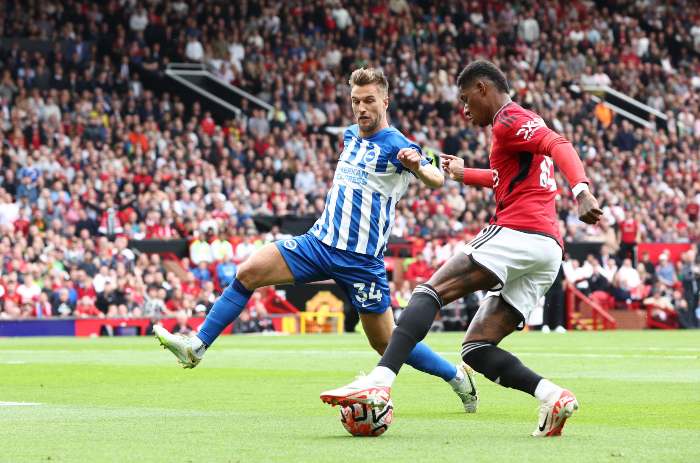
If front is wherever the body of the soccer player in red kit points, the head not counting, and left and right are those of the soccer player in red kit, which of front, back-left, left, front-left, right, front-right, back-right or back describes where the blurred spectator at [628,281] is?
right

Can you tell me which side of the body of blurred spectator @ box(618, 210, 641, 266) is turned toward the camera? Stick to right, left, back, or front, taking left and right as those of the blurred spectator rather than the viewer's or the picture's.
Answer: front

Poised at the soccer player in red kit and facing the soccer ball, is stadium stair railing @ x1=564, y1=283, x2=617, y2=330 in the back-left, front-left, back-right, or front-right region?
back-right

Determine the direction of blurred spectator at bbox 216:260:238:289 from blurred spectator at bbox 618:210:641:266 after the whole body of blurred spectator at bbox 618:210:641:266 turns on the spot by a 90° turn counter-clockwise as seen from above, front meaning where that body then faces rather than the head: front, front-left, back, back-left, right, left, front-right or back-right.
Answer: back-right

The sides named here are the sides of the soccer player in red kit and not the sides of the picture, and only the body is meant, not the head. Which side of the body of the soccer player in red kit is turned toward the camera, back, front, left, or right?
left

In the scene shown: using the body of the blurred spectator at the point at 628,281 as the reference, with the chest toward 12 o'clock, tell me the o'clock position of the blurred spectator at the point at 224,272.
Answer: the blurred spectator at the point at 224,272 is roughly at 2 o'clock from the blurred spectator at the point at 628,281.

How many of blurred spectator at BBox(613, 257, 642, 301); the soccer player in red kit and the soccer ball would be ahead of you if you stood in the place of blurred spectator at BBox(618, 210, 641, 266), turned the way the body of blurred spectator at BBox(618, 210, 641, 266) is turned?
3

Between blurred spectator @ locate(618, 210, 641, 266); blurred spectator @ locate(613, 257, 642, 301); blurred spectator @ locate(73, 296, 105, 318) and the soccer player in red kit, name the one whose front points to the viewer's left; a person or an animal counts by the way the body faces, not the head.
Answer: the soccer player in red kit

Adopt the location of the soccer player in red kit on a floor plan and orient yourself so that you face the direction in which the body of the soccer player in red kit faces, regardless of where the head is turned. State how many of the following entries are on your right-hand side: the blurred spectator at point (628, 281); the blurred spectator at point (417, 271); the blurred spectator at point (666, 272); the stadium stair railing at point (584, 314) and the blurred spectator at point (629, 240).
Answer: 5

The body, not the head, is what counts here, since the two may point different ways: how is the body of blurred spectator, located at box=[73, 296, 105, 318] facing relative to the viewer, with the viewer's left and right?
facing the viewer

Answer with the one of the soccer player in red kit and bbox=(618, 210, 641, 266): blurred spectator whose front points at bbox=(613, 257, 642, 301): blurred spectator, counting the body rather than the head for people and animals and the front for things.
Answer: bbox=(618, 210, 641, 266): blurred spectator

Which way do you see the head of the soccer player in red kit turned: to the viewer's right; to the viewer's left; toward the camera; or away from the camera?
to the viewer's left

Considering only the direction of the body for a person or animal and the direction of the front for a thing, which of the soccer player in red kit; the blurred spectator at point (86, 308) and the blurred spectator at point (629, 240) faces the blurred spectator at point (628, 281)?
the blurred spectator at point (629, 240)

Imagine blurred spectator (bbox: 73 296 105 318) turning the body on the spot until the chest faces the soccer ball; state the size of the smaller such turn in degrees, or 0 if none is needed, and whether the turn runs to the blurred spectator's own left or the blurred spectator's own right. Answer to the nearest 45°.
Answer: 0° — they already face it
